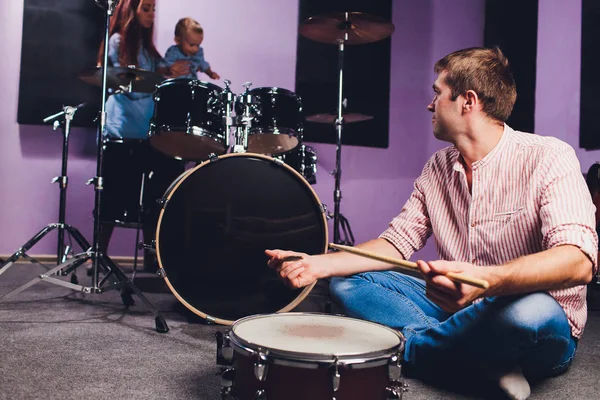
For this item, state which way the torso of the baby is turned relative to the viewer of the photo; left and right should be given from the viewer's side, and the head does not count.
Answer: facing the viewer and to the right of the viewer

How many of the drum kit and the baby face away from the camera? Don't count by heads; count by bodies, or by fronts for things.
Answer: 0

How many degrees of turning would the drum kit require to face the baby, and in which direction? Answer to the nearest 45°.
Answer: approximately 180°

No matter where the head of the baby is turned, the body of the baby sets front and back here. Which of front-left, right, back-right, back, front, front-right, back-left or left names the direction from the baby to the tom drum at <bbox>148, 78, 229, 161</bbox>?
front-right

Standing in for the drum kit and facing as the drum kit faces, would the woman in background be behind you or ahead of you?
behind

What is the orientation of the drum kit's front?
toward the camera
